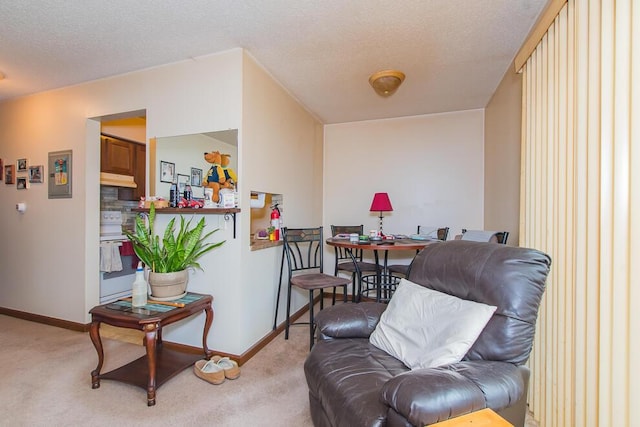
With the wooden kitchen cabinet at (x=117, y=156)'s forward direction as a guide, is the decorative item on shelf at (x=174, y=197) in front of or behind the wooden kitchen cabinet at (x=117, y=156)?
in front

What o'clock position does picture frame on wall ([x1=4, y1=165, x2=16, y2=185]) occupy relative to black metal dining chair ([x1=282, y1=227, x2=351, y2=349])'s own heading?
The picture frame on wall is roughly at 5 o'clock from the black metal dining chair.

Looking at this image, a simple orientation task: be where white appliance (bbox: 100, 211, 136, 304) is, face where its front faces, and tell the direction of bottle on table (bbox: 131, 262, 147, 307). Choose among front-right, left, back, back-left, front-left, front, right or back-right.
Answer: front-right

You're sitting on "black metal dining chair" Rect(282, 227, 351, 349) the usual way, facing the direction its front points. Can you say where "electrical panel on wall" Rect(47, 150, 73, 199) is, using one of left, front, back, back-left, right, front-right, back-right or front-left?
back-right

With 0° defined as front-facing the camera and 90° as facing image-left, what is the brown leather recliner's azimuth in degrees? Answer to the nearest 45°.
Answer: approximately 45°

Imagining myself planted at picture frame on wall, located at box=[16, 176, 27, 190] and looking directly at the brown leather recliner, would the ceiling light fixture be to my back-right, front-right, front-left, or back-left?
front-left

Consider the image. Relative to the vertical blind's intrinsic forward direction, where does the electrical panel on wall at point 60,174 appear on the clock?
The electrical panel on wall is roughly at 1 o'clock from the vertical blind.

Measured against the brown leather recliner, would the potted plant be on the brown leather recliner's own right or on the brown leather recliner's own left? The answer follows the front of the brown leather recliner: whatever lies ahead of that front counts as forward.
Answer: on the brown leather recliner's own right

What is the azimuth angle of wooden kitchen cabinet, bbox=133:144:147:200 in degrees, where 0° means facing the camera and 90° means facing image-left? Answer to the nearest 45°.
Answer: approximately 45°

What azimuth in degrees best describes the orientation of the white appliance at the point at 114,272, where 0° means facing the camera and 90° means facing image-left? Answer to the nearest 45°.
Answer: approximately 315°

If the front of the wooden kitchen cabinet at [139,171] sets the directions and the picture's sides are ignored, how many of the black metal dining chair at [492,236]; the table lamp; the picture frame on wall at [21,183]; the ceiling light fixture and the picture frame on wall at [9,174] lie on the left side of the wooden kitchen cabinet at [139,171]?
3

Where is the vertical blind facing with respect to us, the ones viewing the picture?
facing the viewer and to the left of the viewer
